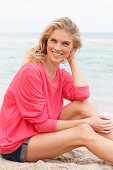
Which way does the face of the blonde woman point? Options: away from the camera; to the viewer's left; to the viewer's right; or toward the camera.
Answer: toward the camera

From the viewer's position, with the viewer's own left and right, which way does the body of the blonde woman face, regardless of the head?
facing the viewer and to the right of the viewer
